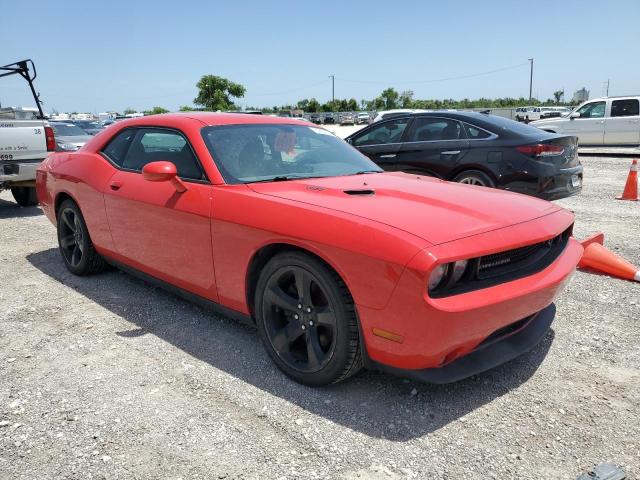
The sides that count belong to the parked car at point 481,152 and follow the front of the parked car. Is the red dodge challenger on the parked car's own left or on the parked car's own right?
on the parked car's own left

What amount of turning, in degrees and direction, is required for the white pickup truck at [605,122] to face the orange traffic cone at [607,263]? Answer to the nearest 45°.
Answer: approximately 90° to its left

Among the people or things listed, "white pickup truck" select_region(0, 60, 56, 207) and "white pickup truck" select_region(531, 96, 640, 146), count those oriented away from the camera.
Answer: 1

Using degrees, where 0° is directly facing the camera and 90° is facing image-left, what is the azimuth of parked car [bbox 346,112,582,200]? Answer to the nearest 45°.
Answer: approximately 135°

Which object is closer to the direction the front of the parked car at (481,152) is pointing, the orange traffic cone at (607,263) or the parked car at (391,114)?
the parked car

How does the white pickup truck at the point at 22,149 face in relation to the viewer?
away from the camera

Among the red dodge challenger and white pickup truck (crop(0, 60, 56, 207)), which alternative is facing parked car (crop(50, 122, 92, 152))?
the white pickup truck

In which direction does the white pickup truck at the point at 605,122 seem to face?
to the viewer's left

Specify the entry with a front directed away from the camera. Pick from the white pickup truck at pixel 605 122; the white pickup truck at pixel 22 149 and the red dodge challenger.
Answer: the white pickup truck at pixel 22 149

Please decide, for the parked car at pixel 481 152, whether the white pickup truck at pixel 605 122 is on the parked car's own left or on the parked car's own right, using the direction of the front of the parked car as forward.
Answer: on the parked car's own right

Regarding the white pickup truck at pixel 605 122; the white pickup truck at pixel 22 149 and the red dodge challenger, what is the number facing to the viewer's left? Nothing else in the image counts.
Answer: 1

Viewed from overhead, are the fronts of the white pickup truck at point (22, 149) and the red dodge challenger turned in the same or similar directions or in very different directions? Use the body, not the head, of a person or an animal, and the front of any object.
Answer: very different directions

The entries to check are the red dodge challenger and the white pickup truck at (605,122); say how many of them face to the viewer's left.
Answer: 1

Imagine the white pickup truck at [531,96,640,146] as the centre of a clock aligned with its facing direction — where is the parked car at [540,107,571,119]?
The parked car is roughly at 3 o'clock from the white pickup truck.
